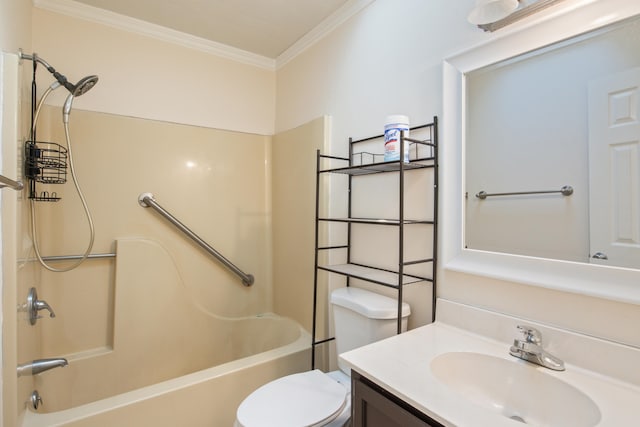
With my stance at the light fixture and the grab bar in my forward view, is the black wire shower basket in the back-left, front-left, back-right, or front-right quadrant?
front-left

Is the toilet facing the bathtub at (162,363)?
no

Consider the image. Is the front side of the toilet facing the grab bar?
no

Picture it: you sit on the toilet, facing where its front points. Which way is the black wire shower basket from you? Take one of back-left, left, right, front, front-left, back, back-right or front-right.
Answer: front-right

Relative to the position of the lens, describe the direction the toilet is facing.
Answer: facing the viewer and to the left of the viewer
